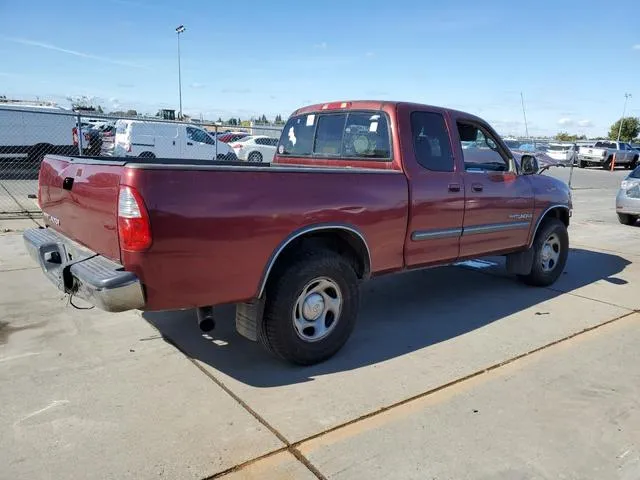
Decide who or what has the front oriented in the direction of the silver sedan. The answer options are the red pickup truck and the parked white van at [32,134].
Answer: the red pickup truck

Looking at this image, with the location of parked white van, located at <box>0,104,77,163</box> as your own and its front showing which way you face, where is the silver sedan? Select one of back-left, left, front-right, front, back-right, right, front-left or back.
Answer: back-left

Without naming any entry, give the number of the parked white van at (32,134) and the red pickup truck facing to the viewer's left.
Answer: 1

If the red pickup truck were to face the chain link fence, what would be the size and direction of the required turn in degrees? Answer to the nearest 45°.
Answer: approximately 90° to its left

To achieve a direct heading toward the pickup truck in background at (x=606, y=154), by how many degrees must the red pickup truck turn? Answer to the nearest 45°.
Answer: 0° — it already faces it

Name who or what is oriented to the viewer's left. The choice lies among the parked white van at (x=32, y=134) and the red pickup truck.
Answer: the parked white van

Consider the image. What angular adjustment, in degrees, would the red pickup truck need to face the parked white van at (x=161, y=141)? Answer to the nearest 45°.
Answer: approximately 45° to its left

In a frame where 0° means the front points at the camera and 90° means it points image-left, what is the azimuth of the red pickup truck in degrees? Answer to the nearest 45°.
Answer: approximately 225°

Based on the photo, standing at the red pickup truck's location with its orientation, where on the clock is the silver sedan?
The silver sedan is roughly at 12 o'clock from the red pickup truck.

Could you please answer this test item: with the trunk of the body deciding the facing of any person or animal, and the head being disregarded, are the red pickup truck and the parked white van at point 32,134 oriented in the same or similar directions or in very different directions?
very different directions

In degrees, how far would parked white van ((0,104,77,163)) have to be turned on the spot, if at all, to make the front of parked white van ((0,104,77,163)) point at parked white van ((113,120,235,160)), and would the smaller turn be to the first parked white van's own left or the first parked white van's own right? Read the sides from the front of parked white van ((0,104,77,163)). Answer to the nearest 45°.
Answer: approximately 135° to the first parked white van's own left

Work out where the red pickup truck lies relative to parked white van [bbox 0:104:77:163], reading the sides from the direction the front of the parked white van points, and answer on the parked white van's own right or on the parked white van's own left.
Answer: on the parked white van's own left

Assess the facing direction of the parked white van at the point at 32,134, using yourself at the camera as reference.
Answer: facing to the left of the viewer

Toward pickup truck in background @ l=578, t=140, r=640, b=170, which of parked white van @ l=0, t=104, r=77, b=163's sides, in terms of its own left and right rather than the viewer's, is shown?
back

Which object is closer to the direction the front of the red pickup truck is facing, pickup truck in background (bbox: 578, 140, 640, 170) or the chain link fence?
the pickup truck in background
